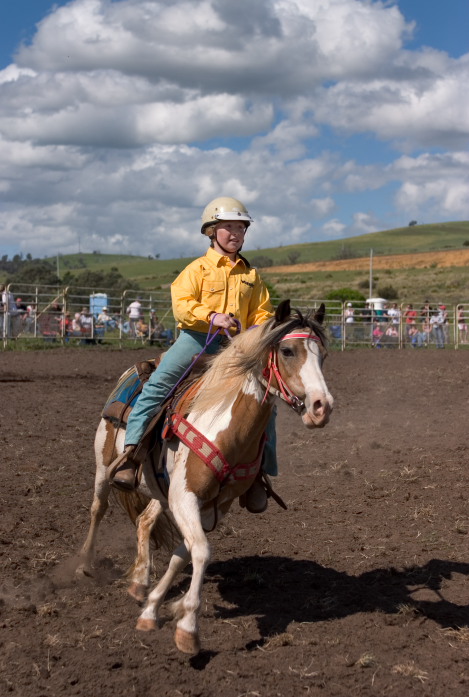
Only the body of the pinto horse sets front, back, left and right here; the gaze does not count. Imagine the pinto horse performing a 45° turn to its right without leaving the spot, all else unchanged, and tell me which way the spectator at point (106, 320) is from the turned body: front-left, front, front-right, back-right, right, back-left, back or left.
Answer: back

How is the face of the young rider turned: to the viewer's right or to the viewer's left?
to the viewer's right

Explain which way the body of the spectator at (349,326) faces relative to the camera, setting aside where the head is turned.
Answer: toward the camera

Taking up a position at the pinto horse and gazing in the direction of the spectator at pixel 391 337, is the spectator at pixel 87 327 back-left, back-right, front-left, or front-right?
front-left

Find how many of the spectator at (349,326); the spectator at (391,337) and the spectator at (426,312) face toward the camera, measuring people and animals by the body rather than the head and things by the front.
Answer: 3

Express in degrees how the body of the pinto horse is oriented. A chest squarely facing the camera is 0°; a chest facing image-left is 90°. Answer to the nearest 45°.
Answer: approximately 315°

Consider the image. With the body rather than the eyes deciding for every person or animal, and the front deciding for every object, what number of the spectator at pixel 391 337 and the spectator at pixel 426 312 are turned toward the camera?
2

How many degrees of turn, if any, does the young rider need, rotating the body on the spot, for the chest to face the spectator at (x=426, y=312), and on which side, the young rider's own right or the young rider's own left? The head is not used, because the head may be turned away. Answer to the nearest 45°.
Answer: approximately 135° to the young rider's own left

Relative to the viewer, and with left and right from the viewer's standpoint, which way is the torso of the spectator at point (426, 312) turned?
facing the viewer

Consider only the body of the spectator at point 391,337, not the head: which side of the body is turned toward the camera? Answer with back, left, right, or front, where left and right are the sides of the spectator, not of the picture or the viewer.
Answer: front

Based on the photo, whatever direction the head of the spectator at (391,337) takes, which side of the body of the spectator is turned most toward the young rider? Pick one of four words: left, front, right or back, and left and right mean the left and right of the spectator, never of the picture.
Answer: front

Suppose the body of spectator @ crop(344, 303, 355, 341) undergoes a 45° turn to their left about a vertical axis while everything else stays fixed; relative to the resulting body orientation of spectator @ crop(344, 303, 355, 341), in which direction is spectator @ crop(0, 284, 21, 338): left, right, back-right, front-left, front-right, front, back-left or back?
right
